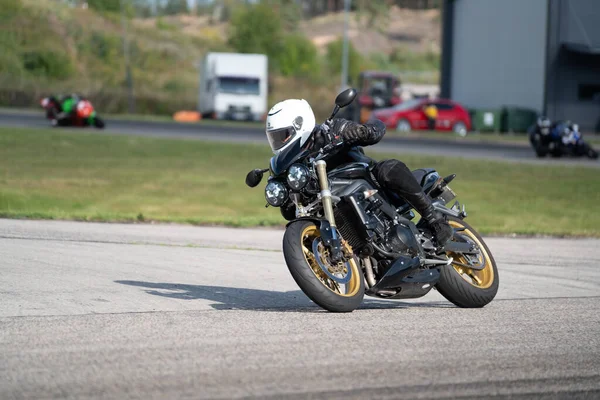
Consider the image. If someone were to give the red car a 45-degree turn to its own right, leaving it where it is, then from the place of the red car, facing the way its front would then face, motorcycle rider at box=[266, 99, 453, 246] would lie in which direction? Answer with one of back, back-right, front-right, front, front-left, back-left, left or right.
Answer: back-left

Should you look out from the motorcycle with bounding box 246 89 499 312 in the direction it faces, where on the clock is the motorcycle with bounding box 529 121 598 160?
the motorcycle with bounding box 529 121 598 160 is roughly at 5 o'clock from the motorcycle with bounding box 246 89 499 312.

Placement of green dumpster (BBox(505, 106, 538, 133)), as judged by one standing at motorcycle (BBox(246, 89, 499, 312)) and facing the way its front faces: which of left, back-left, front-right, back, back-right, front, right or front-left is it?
back-right

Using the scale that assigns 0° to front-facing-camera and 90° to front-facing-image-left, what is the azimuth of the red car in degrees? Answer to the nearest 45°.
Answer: approximately 90°

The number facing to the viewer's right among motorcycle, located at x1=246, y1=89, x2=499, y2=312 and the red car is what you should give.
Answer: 0

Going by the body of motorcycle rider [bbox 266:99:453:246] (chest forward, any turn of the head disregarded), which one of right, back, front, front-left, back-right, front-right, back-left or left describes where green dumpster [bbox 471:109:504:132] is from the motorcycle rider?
back-right

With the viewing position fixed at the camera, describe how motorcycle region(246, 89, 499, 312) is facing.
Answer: facing the viewer and to the left of the viewer

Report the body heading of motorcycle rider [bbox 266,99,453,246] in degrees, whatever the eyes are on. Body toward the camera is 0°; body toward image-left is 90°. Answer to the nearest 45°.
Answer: approximately 45°

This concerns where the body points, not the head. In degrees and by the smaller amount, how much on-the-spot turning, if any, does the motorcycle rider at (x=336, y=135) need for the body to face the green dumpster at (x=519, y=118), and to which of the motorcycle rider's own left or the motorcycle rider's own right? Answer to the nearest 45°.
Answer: approximately 135° to the motorcycle rider's own right

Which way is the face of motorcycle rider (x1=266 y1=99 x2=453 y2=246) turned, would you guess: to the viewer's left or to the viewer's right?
to the viewer's left

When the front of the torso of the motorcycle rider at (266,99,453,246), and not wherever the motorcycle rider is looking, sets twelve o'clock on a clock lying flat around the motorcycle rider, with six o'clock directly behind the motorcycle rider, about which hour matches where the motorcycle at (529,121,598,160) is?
The motorcycle is roughly at 5 o'clock from the motorcycle rider.
